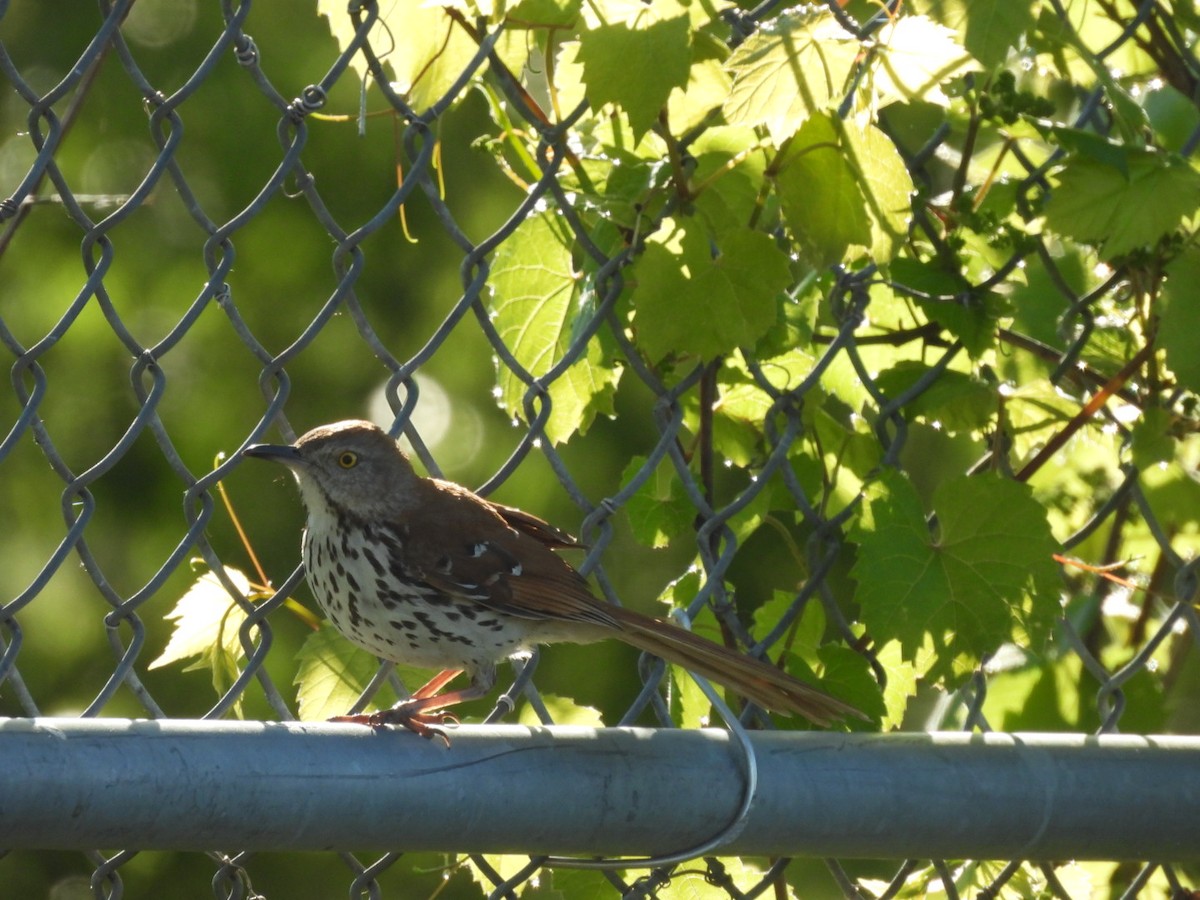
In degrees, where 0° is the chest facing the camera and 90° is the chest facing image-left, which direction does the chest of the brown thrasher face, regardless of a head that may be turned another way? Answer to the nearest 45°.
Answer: approximately 90°

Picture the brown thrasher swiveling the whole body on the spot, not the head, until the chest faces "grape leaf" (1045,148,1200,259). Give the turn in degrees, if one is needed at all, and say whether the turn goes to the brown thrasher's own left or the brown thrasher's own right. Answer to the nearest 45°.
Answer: approximately 180°

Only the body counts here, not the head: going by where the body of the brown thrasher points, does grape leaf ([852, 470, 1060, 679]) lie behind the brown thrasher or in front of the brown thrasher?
behind

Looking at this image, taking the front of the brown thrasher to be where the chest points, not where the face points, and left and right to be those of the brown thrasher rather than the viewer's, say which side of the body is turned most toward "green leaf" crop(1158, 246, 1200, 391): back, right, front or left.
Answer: back

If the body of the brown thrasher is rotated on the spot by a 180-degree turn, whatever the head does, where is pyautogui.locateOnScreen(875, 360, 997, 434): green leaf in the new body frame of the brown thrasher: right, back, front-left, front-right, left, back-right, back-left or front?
front

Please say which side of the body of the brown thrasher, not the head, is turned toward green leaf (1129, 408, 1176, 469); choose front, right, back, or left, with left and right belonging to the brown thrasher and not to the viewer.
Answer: back
